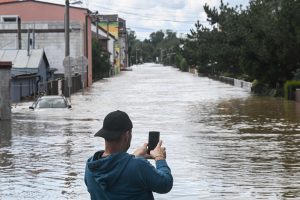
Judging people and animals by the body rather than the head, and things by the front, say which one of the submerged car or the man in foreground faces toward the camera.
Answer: the submerged car

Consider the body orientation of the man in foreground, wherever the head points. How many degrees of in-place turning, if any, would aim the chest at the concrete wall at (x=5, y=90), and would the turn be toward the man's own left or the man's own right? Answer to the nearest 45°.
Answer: approximately 45° to the man's own left

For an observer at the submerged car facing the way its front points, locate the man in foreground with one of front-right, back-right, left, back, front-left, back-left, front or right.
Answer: front

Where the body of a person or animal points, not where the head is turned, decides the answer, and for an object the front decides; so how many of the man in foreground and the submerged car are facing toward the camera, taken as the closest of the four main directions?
1

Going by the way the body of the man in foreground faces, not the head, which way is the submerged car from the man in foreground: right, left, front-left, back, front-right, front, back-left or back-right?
front-left

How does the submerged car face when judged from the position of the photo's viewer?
facing the viewer

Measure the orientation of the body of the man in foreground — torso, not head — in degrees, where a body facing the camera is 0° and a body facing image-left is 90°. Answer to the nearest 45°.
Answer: approximately 225°
